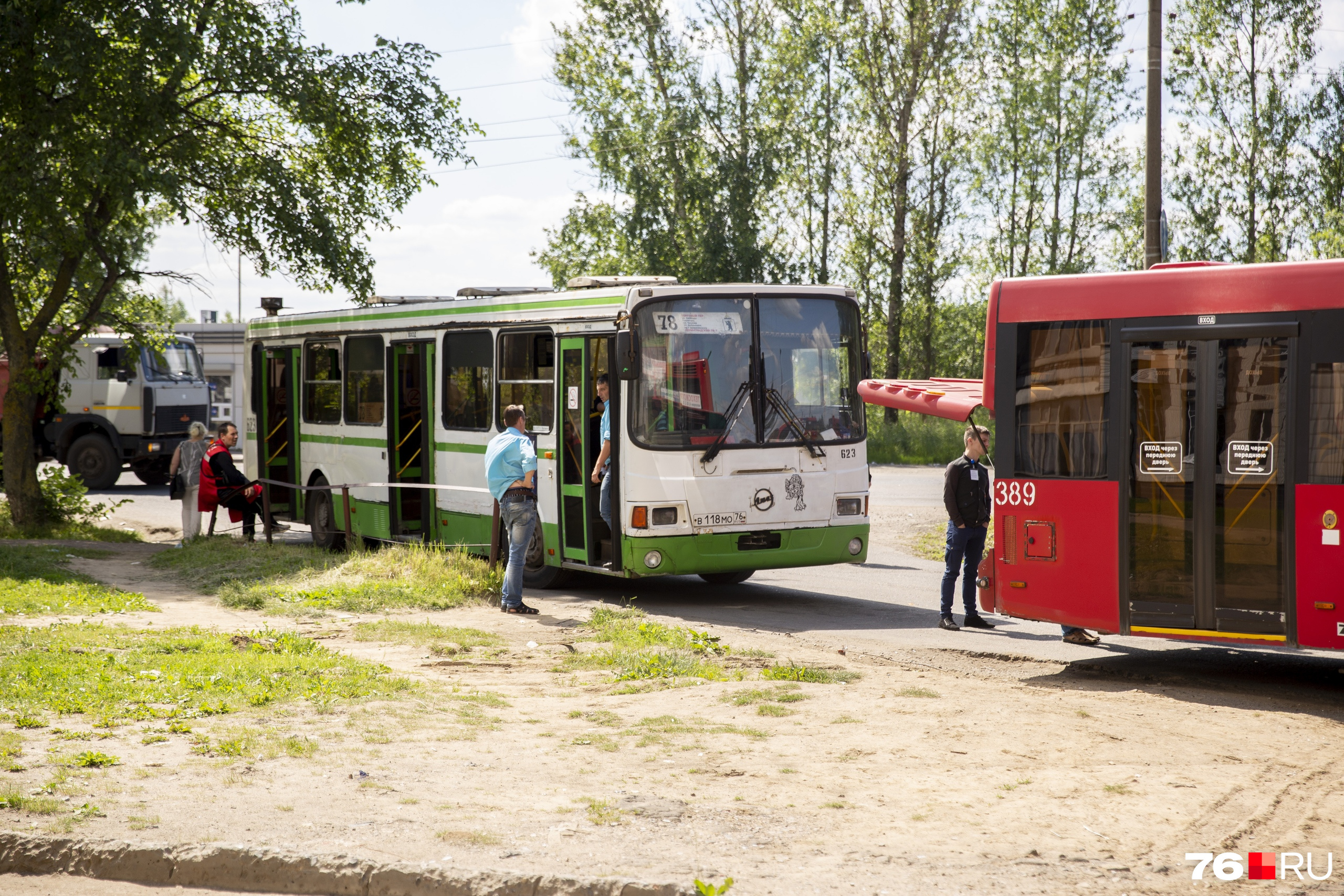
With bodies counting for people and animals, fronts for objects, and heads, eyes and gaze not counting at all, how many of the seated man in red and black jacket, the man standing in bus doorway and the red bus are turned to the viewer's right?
2

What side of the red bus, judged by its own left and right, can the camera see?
right

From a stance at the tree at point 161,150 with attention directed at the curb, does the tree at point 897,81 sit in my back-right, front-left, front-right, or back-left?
back-left

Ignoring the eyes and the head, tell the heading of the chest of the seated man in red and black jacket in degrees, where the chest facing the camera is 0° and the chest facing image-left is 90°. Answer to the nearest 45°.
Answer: approximately 270°

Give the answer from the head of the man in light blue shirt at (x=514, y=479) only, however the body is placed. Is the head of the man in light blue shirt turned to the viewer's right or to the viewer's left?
to the viewer's right

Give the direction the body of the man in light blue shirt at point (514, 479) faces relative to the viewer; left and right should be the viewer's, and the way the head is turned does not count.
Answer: facing away from the viewer and to the right of the viewer

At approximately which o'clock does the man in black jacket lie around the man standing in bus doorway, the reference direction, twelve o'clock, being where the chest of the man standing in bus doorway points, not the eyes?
The man in black jacket is roughly at 8 o'clock from the man standing in bus doorway.

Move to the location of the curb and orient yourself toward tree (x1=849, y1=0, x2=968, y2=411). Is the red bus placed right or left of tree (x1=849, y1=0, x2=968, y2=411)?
right

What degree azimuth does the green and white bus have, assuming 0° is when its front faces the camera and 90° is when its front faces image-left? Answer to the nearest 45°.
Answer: approximately 315°

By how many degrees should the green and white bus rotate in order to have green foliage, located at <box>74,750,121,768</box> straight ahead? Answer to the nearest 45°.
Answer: approximately 90° to its right

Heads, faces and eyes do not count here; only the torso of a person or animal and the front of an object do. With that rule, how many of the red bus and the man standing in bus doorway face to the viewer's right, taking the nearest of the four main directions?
1

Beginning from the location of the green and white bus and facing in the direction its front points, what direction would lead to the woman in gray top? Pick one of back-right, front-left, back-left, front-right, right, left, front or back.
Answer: back
